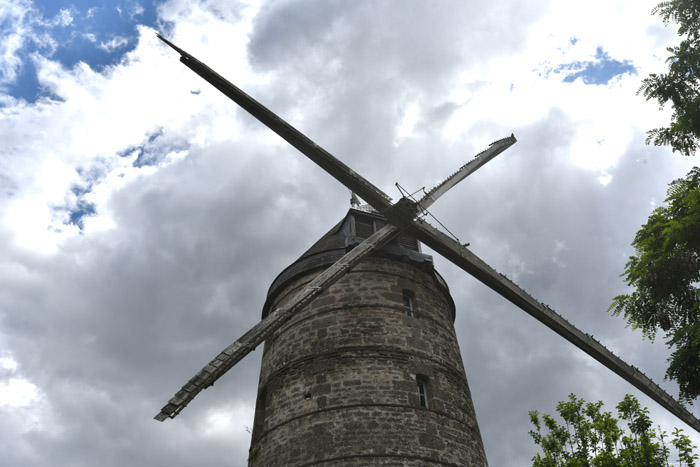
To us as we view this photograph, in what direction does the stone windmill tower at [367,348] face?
facing the viewer and to the right of the viewer

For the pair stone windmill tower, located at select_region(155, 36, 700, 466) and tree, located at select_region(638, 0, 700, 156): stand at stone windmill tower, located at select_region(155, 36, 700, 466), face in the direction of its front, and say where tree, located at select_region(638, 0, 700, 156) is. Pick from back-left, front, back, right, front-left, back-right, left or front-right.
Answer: front

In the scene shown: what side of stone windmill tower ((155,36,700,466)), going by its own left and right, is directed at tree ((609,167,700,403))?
front
